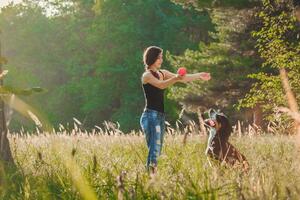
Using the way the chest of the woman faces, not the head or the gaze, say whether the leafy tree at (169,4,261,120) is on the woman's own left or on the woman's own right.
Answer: on the woman's own left

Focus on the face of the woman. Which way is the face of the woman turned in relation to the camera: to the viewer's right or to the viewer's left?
to the viewer's right

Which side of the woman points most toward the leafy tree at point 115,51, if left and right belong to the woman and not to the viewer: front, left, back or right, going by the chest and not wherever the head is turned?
left

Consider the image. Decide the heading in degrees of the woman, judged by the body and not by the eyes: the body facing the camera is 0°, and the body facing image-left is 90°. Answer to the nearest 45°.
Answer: approximately 270°
